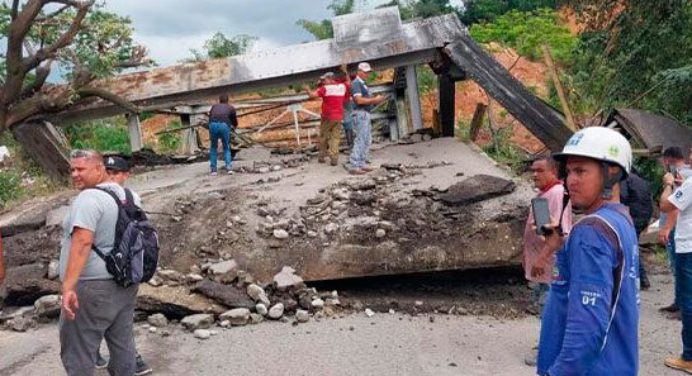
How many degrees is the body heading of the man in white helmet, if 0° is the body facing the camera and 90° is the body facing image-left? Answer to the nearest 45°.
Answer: approximately 90°

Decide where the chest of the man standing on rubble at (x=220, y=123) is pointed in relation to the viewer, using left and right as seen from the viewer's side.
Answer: facing away from the viewer

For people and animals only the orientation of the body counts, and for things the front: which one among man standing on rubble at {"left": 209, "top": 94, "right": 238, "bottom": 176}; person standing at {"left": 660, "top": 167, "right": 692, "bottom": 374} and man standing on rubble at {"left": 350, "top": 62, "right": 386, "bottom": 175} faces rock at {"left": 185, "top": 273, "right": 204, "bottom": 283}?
the person standing

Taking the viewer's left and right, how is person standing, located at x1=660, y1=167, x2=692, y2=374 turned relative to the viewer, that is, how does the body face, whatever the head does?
facing to the left of the viewer

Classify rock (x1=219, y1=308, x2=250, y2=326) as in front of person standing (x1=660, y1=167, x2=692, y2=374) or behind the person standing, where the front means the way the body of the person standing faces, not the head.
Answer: in front

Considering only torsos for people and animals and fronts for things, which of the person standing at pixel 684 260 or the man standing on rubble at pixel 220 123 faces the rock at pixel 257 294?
the person standing

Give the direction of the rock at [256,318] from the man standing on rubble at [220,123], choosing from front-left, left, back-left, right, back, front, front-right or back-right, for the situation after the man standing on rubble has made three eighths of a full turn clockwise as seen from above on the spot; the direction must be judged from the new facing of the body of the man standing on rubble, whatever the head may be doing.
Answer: front-right

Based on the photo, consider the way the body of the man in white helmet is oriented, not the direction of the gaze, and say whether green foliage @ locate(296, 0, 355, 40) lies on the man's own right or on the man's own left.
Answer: on the man's own right

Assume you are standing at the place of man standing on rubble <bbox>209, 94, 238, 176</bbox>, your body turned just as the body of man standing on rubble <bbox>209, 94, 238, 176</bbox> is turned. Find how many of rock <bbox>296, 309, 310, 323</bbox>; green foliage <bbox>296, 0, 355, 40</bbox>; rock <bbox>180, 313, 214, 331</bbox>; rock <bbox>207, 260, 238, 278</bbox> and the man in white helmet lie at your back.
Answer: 4

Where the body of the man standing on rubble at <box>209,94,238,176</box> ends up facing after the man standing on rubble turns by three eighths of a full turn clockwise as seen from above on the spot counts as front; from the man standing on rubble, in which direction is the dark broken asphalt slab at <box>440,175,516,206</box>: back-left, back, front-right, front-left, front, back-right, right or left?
front

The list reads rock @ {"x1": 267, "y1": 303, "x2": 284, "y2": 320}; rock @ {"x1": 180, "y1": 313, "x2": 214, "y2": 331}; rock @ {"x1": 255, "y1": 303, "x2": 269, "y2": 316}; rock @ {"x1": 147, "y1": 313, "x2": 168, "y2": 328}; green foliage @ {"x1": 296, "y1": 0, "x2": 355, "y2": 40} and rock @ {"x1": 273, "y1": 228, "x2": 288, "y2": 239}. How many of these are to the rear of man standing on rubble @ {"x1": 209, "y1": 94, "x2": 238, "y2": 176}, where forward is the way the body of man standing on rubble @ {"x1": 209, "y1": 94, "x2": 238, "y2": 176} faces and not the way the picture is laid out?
5
